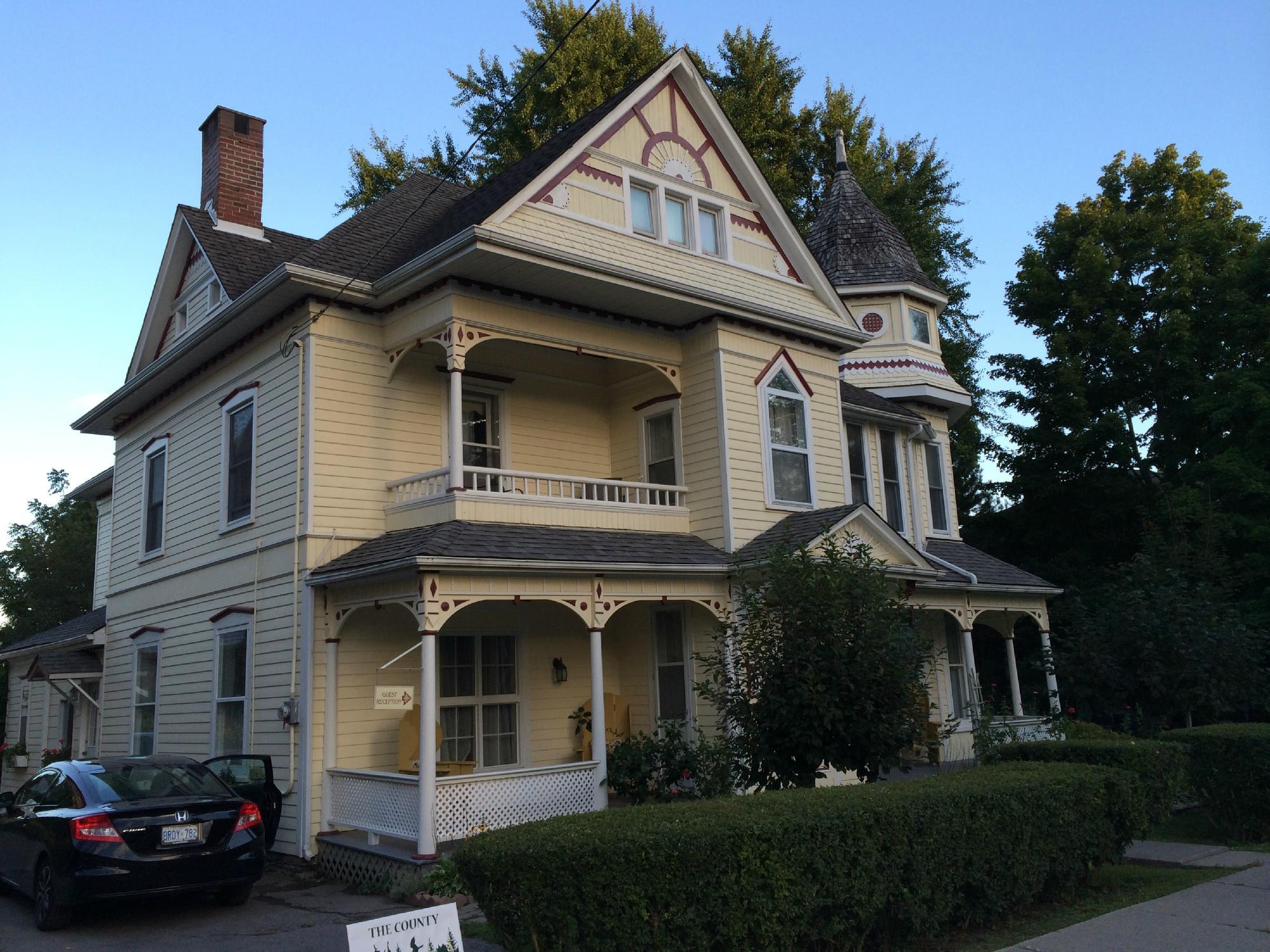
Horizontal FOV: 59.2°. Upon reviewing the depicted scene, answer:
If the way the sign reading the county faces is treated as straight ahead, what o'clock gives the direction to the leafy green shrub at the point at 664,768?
The leafy green shrub is roughly at 7 o'clock from the sign reading the county.

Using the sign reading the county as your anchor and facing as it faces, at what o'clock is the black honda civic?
The black honda civic is roughly at 5 o'clock from the sign reading the county.

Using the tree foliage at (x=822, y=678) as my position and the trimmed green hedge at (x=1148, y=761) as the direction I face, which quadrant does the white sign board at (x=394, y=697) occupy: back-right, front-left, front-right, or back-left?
back-left

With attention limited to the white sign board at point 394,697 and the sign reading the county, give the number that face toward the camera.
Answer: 2

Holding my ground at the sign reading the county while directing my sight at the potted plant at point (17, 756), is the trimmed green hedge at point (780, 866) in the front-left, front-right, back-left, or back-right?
front-right

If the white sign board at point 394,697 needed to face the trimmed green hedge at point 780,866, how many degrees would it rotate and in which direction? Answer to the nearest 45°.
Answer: approximately 45° to its left

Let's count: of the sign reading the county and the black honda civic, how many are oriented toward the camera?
1

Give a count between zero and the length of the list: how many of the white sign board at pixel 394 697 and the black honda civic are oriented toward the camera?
1

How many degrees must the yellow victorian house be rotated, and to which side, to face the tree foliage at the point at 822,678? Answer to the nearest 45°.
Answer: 0° — it already faces it

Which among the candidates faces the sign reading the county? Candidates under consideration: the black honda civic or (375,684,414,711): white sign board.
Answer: the white sign board

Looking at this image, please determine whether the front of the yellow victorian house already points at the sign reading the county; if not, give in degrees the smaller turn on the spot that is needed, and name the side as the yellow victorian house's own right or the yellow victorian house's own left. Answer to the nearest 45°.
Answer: approximately 45° to the yellow victorian house's own right

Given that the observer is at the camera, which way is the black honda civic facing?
facing away from the viewer and to the left of the viewer
